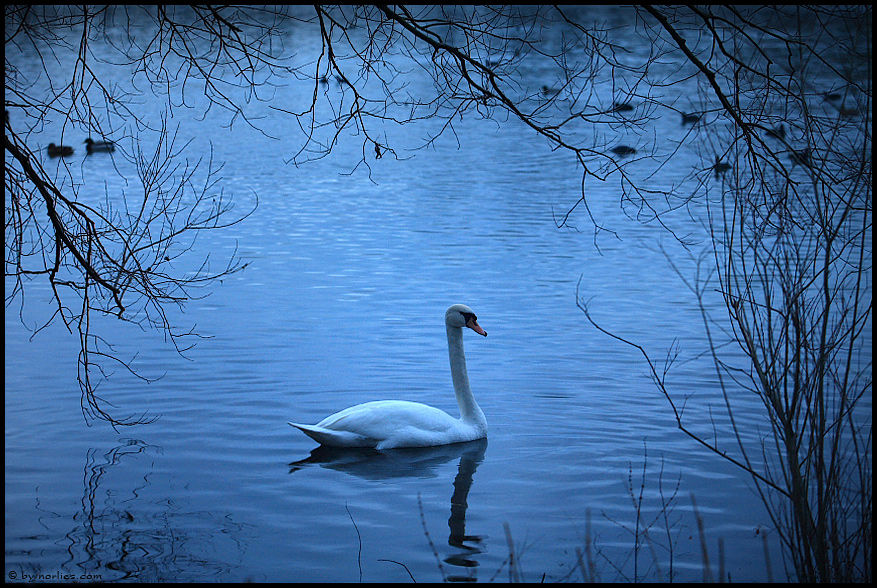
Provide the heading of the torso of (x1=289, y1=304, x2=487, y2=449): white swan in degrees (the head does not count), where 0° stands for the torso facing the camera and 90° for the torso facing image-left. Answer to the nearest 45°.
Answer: approximately 270°
